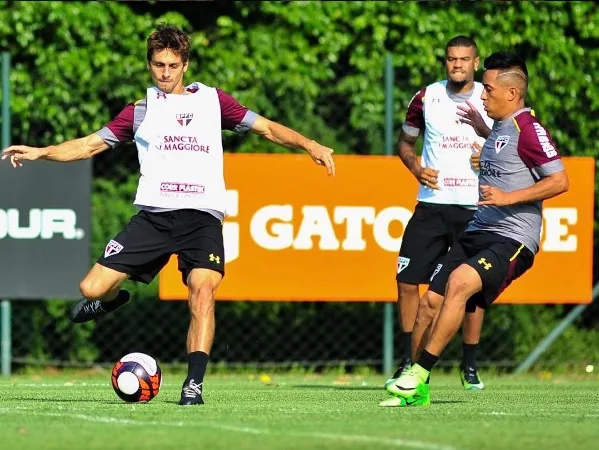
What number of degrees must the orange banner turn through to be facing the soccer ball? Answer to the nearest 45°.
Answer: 0° — it already faces it

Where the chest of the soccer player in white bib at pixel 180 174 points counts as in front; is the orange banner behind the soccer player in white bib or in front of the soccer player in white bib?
behind

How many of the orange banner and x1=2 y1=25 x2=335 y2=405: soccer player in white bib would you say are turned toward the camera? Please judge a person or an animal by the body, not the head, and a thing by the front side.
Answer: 2

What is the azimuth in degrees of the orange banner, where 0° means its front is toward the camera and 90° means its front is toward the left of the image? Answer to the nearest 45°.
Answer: approximately 0°

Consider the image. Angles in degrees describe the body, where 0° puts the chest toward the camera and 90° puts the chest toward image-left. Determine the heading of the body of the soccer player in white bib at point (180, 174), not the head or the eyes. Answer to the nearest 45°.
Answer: approximately 0°

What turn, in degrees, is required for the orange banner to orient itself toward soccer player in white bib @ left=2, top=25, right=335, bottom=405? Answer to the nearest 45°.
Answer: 0° — it already faces them
